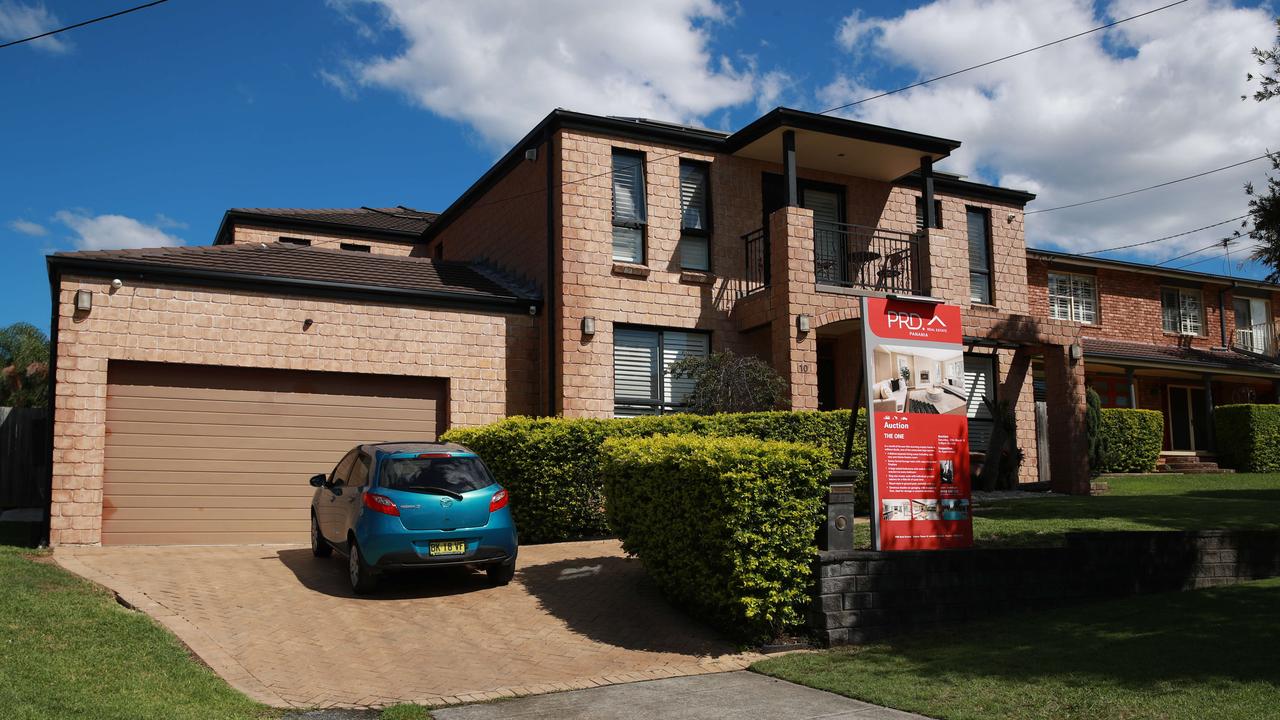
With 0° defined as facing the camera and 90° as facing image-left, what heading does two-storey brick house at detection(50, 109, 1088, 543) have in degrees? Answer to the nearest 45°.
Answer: approximately 315°

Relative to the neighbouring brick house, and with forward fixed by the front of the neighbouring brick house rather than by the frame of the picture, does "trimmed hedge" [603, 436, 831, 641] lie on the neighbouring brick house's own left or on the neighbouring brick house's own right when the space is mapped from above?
on the neighbouring brick house's own right

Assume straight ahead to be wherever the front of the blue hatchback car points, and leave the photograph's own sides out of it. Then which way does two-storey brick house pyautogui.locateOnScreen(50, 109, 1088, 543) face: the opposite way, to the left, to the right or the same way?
the opposite way

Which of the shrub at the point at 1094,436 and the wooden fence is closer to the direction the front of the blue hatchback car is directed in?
the wooden fence

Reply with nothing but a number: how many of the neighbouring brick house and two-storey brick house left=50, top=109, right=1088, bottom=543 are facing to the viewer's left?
0

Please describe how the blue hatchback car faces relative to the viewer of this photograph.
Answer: facing away from the viewer and to the left of the viewer

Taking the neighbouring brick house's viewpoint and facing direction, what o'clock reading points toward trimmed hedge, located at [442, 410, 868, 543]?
The trimmed hedge is roughly at 2 o'clock from the neighbouring brick house.

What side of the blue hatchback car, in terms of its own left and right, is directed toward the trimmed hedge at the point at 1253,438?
right

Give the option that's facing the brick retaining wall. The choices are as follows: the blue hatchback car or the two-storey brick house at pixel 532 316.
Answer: the two-storey brick house

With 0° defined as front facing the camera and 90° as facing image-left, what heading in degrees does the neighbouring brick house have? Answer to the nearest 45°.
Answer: approximately 315°

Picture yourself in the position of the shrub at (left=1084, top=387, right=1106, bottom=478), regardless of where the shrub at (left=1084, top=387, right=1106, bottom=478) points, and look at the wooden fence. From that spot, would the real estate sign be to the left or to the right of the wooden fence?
left

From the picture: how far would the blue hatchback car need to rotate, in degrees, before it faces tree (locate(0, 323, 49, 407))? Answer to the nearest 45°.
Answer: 0° — it already faces it

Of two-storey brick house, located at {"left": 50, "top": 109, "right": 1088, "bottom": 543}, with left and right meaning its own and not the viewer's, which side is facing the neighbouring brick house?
left

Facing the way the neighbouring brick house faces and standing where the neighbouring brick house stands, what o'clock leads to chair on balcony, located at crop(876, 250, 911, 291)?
The chair on balcony is roughly at 2 o'clock from the neighbouring brick house.

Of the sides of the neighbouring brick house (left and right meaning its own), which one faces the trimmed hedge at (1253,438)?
front

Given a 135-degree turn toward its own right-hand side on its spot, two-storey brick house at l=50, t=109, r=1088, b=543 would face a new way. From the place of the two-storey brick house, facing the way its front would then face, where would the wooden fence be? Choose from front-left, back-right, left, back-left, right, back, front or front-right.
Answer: front
